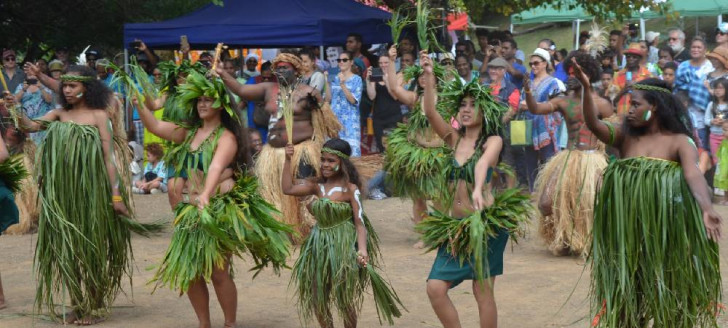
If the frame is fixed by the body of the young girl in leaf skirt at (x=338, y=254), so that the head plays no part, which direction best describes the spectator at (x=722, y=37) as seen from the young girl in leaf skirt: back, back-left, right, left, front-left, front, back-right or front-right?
back

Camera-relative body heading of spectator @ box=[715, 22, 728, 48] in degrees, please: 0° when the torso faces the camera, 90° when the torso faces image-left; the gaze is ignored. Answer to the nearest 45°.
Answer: approximately 45°

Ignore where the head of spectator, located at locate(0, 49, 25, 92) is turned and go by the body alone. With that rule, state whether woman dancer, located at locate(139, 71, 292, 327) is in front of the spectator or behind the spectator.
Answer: in front

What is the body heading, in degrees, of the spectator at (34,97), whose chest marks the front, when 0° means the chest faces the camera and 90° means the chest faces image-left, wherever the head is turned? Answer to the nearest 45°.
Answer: approximately 0°

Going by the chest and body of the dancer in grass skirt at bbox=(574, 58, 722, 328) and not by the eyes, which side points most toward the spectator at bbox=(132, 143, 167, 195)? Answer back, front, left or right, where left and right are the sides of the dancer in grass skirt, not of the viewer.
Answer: right

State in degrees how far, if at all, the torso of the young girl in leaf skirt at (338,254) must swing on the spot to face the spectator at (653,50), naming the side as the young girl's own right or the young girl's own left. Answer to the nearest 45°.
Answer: approximately 180°

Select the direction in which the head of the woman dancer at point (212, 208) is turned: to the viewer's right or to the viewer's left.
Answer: to the viewer's left

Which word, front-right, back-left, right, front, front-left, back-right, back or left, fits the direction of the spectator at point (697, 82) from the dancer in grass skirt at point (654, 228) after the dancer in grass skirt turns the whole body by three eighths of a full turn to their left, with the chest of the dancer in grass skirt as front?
left

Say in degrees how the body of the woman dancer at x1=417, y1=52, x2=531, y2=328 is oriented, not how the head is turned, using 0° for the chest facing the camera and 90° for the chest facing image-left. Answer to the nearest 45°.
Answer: approximately 45°

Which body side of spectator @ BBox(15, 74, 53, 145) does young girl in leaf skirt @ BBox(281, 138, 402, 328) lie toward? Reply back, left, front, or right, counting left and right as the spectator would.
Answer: front

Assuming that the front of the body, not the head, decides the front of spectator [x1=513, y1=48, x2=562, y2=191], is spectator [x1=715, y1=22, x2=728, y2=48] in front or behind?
behind

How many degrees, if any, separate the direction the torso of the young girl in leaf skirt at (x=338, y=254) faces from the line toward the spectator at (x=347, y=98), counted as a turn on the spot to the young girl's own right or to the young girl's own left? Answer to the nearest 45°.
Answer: approximately 135° to the young girl's own right

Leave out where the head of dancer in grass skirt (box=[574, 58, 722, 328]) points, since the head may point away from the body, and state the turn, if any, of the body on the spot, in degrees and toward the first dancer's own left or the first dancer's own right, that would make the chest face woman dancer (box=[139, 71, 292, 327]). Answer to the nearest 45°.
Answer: approximately 45° to the first dancer's own right
